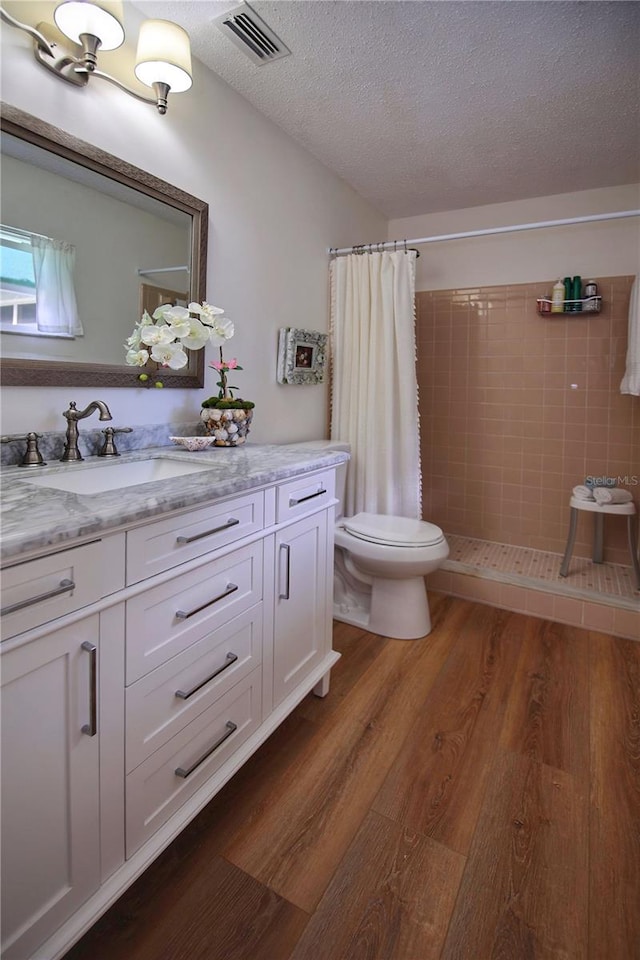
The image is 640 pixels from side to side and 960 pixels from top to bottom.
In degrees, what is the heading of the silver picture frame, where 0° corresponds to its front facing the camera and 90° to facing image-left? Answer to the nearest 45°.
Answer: approximately 315°

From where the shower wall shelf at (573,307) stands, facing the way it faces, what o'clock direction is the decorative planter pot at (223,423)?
The decorative planter pot is roughly at 1 o'clock from the shower wall shelf.

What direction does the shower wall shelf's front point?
toward the camera

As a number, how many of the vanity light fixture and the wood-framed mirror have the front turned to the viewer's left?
0

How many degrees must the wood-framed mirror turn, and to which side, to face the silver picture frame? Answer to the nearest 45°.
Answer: approximately 90° to its left

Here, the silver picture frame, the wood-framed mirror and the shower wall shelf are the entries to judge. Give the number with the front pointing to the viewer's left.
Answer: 0

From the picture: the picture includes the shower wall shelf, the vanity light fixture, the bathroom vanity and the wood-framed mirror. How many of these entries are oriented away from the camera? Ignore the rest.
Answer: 0

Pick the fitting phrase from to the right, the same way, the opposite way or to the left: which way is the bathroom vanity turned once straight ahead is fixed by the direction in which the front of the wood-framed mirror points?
the same way

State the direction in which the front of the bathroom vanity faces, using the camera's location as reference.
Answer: facing the viewer and to the right of the viewer

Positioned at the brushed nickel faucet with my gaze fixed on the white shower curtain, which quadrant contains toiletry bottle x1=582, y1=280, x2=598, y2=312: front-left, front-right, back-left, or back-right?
front-right

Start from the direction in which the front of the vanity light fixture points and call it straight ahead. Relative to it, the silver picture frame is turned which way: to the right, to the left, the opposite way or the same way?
the same way

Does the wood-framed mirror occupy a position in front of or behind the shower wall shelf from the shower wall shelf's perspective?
in front
